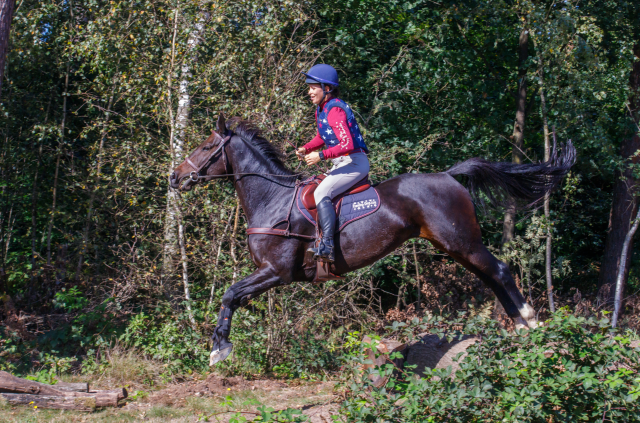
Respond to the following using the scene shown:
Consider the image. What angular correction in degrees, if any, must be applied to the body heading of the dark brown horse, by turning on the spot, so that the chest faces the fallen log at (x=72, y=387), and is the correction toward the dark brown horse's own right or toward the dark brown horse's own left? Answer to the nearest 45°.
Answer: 0° — it already faces it

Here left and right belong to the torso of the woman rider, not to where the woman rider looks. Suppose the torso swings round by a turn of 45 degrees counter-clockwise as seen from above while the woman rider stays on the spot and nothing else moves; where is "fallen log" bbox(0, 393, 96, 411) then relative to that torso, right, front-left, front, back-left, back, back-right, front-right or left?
front-right

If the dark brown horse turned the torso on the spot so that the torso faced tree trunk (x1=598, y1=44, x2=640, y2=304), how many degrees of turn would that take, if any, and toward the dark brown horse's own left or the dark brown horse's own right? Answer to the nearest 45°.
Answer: approximately 135° to the dark brown horse's own right

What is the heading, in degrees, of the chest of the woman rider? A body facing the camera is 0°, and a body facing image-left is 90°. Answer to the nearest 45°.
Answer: approximately 90°

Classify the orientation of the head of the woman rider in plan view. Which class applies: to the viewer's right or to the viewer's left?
to the viewer's left

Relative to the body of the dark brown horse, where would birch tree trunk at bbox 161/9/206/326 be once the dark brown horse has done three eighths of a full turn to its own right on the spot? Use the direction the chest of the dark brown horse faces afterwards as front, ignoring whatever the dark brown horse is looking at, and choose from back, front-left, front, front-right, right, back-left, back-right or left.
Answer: left

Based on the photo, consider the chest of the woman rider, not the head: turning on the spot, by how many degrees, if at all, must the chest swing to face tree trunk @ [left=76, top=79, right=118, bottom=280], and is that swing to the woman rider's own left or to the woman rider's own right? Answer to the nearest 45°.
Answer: approximately 45° to the woman rider's own right

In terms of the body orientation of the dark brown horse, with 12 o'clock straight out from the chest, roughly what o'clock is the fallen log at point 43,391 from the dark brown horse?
The fallen log is roughly at 12 o'clock from the dark brown horse.

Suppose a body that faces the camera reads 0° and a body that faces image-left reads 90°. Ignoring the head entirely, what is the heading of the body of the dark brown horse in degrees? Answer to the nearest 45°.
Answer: approximately 90°

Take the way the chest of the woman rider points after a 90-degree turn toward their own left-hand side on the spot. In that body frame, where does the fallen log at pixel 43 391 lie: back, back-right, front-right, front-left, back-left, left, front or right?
right
